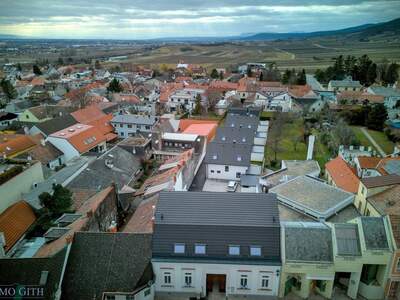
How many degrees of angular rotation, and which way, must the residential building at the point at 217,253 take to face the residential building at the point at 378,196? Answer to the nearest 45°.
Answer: approximately 135° to its left

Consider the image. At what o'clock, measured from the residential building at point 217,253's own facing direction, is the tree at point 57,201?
The tree is roughly at 4 o'clock from the residential building.

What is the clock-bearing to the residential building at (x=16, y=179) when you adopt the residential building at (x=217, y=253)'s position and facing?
the residential building at (x=16, y=179) is roughly at 4 o'clock from the residential building at (x=217, y=253).

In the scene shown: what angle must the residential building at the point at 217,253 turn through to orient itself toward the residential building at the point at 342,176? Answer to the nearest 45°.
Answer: approximately 135° to its left

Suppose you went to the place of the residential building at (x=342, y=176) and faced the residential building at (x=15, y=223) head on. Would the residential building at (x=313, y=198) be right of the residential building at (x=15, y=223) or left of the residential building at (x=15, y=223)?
left

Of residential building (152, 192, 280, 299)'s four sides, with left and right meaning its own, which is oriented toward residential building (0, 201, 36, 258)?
right

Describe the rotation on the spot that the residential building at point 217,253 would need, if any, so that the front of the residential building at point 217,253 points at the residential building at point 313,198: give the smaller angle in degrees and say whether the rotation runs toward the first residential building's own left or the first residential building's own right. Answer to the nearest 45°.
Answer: approximately 135° to the first residential building's own left

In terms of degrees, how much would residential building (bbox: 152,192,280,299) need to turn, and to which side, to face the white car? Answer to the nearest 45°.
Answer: approximately 180°

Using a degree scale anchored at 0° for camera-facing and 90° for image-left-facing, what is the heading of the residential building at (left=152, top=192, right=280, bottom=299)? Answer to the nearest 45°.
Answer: approximately 0°

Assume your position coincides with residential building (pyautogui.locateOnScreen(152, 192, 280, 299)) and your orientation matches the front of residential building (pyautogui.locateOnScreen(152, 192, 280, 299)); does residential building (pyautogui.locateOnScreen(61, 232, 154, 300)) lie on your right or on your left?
on your right
